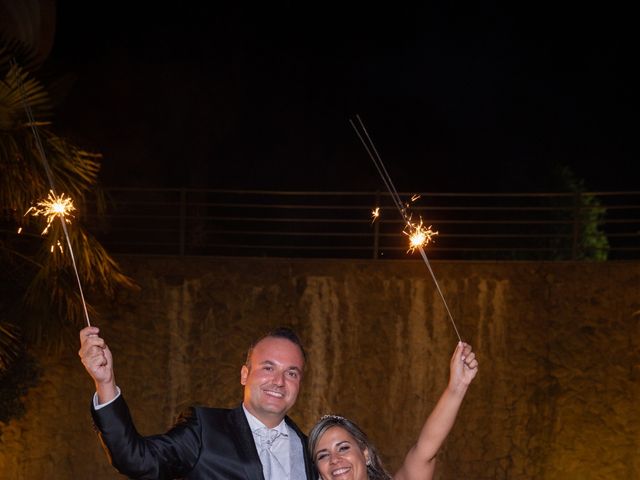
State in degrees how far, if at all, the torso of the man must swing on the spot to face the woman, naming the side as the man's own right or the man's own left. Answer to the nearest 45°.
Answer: approximately 45° to the man's own left

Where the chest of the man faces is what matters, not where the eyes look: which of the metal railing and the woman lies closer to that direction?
the woman

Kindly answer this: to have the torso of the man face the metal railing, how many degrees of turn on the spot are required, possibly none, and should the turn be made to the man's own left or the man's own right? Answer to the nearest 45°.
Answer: approximately 135° to the man's own left

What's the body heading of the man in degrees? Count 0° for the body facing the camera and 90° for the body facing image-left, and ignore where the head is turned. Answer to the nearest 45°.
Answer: approximately 315°

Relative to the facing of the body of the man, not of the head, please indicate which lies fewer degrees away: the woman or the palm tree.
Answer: the woman

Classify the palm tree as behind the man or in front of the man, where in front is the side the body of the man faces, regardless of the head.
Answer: behind
